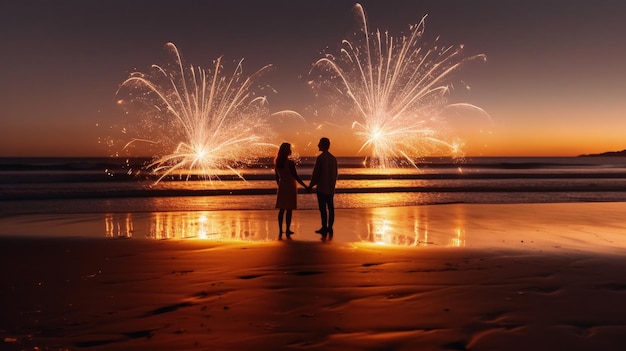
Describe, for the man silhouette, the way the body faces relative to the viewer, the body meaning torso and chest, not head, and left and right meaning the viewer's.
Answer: facing away from the viewer and to the left of the viewer

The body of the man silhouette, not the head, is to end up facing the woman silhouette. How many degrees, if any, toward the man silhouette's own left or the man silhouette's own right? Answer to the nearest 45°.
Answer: approximately 45° to the man silhouette's own left
